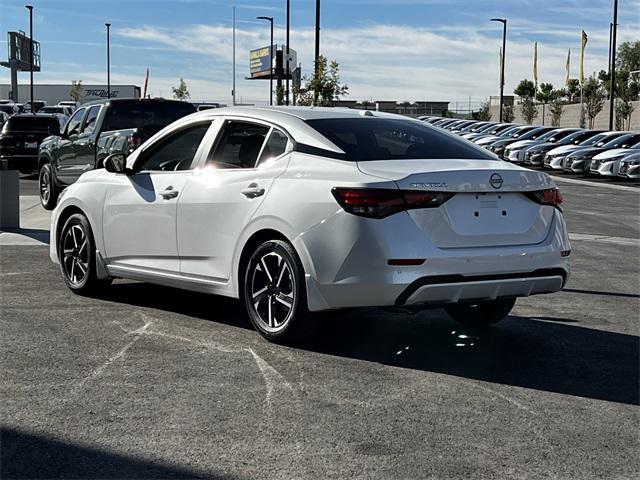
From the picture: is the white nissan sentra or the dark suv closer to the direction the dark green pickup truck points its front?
the dark suv

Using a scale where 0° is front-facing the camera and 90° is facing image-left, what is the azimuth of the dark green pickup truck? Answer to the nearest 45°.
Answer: approximately 135°

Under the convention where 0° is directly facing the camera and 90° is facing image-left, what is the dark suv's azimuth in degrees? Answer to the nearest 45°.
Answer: approximately 180°

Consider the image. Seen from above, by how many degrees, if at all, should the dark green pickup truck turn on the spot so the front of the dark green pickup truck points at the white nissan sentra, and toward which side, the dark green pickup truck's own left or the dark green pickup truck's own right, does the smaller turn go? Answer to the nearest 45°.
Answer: approximately 135° to the dark green pickup truck's own left

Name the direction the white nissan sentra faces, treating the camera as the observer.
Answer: facing away from the viewer and to the left of the viewer

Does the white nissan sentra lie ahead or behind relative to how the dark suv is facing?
behind

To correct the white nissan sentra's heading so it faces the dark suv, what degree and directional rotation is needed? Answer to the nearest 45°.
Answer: approximately 45° to its right

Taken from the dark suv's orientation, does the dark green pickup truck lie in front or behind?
behind
